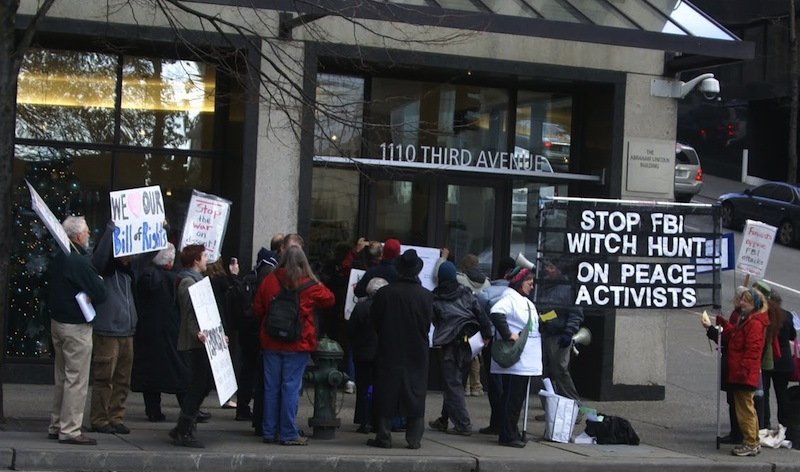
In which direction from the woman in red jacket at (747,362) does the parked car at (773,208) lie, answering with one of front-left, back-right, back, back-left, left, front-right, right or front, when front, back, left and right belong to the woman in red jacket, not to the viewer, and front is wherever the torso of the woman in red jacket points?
right

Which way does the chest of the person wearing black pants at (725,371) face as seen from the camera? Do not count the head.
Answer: to the viewer's left

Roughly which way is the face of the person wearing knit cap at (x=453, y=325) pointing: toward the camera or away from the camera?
away from the camera

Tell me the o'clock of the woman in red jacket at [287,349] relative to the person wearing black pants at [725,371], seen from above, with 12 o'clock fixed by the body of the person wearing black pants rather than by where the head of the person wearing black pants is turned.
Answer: The woman in red jacket is roughly at 11 o'clock from the person wearing black pants.

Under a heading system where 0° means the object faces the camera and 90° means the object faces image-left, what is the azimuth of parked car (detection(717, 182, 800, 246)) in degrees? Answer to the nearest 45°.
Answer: approximately 135°

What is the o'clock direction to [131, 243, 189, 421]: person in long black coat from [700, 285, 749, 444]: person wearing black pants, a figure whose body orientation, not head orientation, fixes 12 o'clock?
The person in long black coat is roughly at 11 o'clock from the person wearing black pants.

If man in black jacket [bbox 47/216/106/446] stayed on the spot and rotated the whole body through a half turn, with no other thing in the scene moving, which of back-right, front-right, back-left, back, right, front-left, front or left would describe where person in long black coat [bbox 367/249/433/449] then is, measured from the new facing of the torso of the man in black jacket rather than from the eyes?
back-left

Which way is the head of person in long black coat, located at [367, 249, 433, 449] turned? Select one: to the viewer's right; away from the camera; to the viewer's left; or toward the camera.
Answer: away from the camera

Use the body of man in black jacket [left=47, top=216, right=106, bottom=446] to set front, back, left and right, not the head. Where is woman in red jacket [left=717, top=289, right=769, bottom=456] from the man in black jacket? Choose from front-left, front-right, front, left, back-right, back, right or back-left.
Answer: front-right

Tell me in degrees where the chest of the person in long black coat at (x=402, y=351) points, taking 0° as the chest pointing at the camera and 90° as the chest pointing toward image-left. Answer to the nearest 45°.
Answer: approximately 180°

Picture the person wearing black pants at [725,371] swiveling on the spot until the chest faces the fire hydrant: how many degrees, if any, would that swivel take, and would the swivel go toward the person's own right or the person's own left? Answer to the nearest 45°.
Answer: approximately 45° to the person's own left

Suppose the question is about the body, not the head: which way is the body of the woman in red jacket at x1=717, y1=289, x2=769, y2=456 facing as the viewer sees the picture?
to the viewer's left
